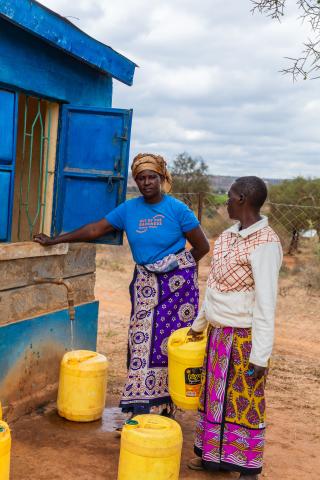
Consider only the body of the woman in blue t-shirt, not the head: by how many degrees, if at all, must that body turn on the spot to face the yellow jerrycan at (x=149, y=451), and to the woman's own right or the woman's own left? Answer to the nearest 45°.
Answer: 0° — they already face it

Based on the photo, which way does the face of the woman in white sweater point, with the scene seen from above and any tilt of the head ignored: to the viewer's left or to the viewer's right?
to the viewer's left

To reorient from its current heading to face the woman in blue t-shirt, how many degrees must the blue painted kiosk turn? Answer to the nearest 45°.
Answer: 0° — it already faces them

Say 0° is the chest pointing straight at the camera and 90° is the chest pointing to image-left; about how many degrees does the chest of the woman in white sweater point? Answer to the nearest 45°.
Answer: approximately 45°

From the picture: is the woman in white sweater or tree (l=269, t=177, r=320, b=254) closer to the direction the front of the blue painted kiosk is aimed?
the woman in white sweater

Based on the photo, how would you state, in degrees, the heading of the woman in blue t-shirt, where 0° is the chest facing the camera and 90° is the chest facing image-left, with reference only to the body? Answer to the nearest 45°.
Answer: approximately 0°

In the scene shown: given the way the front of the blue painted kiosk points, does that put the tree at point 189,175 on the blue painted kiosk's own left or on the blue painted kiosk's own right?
on the blue painted kiosk's own left

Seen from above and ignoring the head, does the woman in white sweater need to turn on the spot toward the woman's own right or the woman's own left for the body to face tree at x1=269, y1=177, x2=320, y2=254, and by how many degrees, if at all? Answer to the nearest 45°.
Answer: approximately 135° to the woman's own right

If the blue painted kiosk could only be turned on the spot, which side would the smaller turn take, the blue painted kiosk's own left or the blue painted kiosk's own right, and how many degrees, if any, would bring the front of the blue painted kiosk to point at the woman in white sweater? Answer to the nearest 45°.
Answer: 0° — it already faces them
